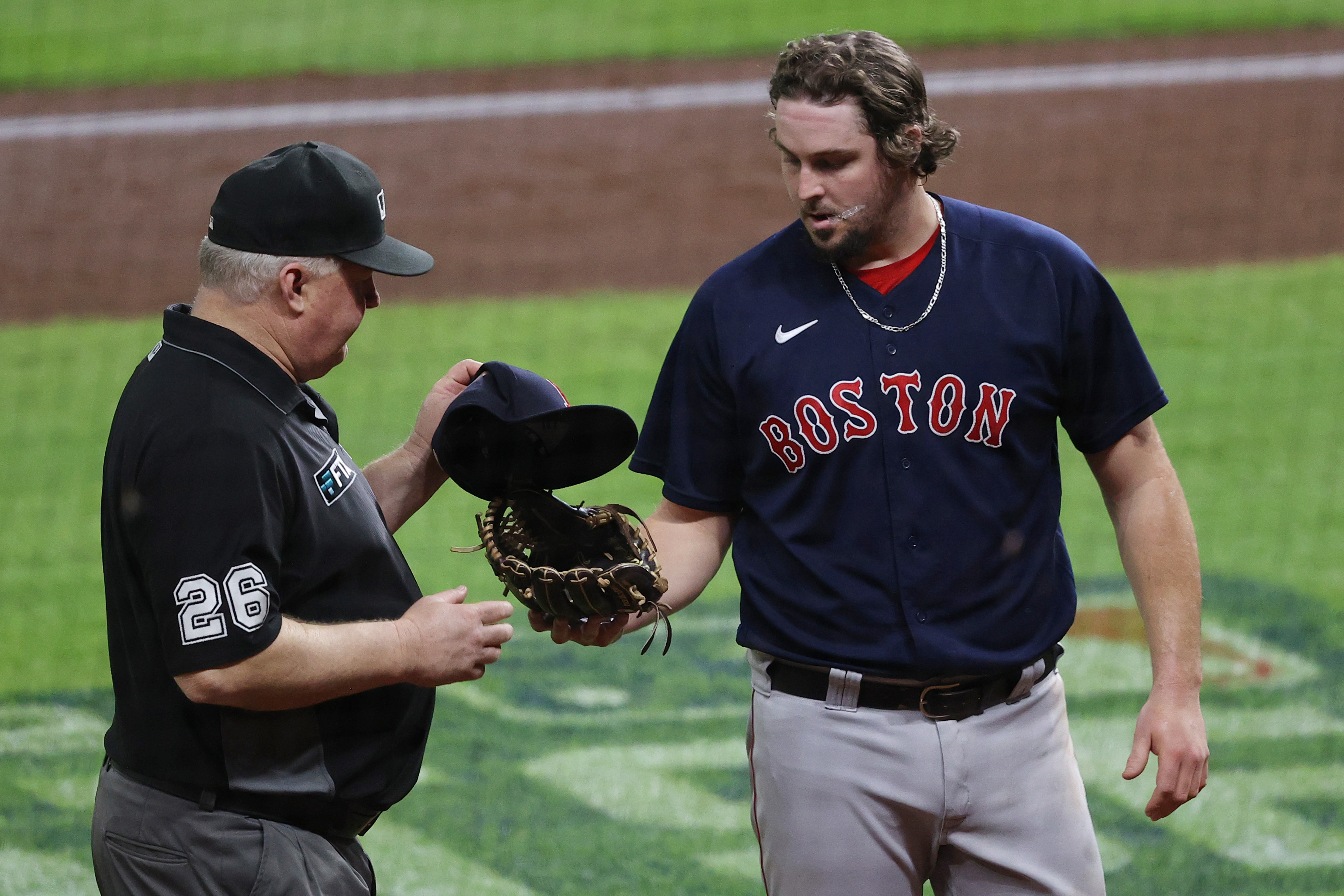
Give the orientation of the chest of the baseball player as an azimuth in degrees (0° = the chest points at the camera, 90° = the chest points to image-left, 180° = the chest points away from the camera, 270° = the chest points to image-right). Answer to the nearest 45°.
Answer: approximately 0°

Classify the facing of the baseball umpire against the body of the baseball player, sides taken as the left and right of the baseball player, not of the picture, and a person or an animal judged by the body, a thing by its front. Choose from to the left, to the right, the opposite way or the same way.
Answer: to the left

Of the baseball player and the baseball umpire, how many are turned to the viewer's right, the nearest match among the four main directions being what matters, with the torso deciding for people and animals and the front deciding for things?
1

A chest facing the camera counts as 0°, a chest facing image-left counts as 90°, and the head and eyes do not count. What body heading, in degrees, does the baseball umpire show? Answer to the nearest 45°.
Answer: approximately 270°

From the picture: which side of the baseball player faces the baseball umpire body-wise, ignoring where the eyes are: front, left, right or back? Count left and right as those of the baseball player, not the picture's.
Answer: right

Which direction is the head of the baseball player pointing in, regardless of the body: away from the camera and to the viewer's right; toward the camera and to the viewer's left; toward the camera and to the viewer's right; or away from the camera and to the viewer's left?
toward the camera and to the viewer's left

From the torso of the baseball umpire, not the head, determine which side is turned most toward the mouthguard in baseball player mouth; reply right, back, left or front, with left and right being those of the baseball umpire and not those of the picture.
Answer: front

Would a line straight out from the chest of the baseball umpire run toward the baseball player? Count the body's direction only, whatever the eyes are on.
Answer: yes
